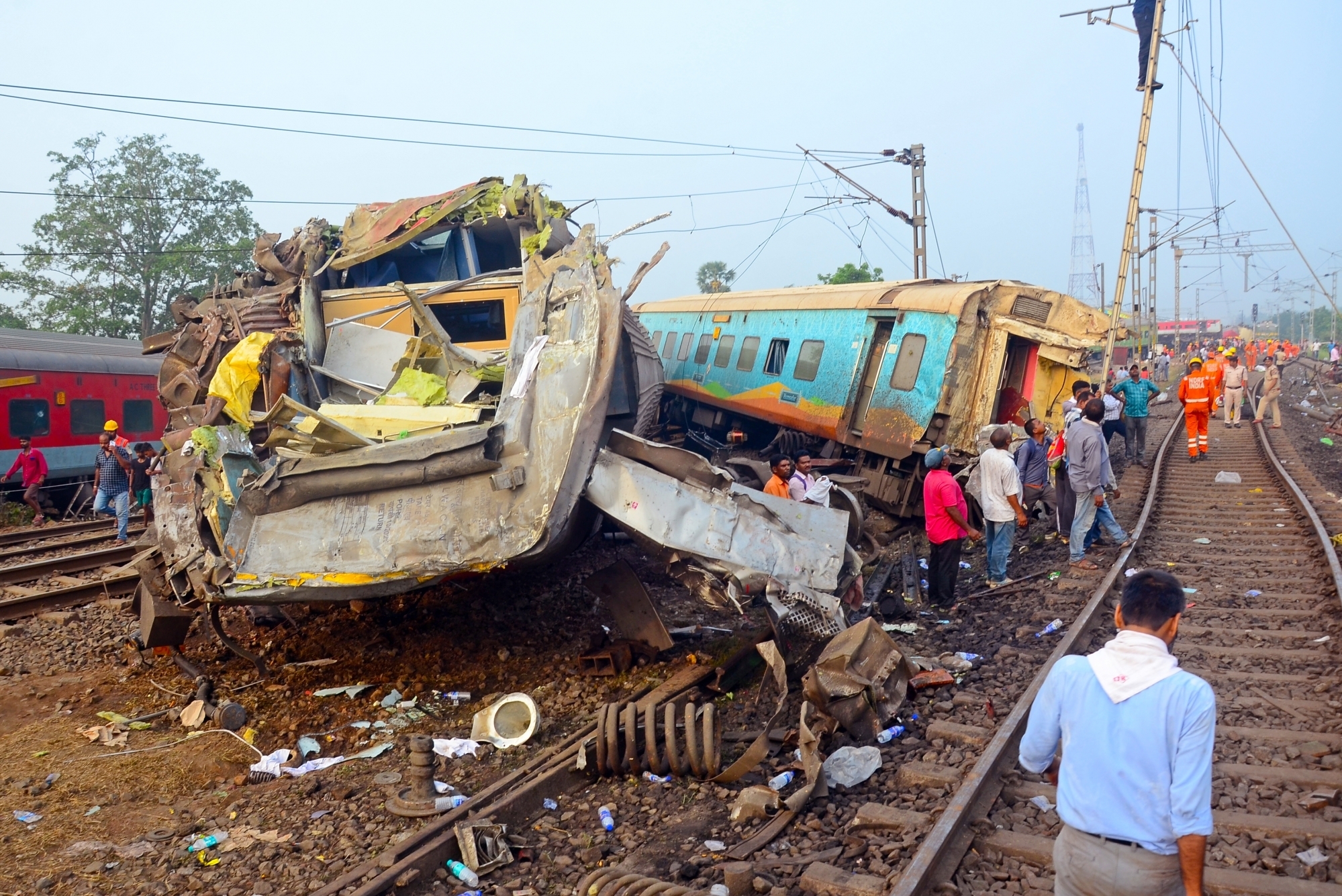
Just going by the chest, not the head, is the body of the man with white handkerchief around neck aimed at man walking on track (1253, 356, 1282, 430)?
yes

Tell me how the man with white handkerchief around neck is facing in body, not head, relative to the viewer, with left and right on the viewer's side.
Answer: facing away from the viewer

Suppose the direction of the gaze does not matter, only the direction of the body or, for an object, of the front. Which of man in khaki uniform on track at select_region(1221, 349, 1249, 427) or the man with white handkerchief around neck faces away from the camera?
the man with white handkerchief around neck

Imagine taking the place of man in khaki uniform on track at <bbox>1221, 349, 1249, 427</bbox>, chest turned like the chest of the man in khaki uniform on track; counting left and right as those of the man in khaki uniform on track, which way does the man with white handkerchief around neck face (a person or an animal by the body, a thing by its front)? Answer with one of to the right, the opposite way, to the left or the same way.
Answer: the opposite way

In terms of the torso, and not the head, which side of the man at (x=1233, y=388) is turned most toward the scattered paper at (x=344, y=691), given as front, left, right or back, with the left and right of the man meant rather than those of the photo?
front

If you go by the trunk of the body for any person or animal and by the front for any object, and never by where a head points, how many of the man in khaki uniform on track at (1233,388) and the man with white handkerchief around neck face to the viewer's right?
0

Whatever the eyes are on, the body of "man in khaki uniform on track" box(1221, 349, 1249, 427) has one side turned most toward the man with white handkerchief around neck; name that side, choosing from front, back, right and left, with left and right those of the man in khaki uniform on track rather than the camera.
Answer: front

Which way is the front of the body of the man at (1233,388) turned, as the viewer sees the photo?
toward the camera

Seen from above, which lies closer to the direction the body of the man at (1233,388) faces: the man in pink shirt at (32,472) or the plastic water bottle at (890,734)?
the plastic water bottle

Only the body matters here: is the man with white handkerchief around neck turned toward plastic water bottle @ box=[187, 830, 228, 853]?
no

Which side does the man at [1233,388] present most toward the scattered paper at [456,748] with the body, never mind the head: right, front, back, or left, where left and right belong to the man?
front

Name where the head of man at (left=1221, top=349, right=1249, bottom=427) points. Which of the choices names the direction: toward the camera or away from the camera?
toward the camera
